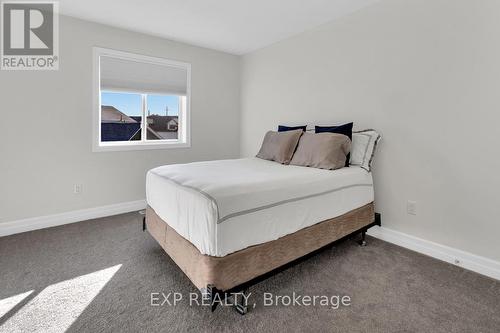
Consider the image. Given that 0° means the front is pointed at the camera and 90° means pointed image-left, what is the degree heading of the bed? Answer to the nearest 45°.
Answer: approximately 45°
